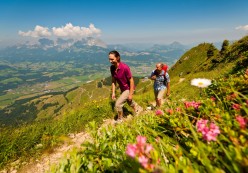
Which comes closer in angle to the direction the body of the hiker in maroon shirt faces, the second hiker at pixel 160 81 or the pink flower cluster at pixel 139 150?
the pink flower cluster

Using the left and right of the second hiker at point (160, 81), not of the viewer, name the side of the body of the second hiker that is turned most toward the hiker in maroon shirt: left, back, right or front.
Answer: front

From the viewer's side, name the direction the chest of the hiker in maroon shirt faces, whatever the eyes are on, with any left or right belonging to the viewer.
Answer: facing the viewer and to the left of the viewer

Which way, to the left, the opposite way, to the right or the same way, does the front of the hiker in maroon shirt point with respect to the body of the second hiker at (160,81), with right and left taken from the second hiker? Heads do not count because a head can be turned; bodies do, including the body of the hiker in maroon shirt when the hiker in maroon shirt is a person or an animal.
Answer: the same way

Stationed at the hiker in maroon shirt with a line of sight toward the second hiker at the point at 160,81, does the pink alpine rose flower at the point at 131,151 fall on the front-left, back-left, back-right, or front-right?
back-right

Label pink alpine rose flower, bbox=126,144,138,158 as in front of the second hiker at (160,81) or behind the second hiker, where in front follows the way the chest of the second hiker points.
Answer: in front

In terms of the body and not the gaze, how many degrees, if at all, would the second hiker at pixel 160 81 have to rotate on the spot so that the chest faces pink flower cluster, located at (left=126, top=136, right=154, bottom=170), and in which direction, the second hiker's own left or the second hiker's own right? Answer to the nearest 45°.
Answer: approximately 45° to the second hiker's own left

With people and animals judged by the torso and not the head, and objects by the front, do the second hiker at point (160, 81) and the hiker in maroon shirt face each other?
no

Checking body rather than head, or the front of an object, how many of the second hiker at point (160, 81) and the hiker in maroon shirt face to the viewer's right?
0

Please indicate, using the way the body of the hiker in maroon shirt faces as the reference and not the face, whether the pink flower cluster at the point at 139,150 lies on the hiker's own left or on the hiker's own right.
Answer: on the hiker's own left

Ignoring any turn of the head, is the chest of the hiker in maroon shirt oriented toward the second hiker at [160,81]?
no

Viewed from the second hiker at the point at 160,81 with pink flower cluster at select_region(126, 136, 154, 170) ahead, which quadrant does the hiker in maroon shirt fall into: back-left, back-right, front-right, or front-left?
front-right
